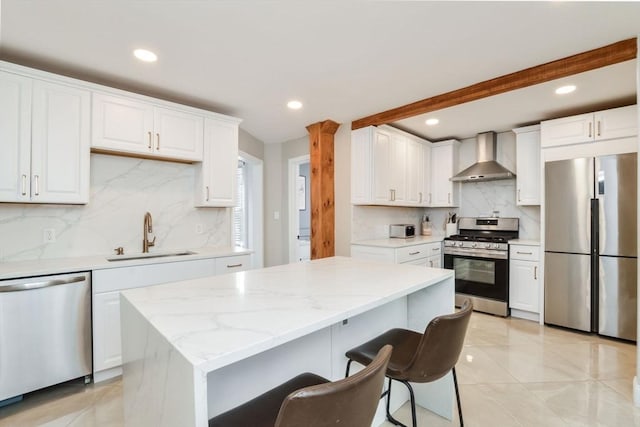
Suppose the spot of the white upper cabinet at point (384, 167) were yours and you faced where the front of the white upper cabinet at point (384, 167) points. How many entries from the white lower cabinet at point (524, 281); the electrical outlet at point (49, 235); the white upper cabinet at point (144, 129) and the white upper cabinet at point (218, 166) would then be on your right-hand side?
3

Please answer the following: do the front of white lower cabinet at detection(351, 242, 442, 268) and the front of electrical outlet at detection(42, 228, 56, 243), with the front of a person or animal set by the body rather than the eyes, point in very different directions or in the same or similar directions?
same or similar directions

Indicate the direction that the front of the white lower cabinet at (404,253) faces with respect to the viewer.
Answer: facing the viewer and to the right of the viewer

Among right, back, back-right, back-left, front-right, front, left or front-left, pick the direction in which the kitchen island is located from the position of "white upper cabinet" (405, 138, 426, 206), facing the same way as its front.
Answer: front-right

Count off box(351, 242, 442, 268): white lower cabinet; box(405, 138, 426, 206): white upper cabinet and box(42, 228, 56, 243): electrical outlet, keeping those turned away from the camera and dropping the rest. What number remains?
0

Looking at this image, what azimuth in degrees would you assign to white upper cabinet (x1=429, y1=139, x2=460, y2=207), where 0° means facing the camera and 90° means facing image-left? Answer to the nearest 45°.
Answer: approximately 45°

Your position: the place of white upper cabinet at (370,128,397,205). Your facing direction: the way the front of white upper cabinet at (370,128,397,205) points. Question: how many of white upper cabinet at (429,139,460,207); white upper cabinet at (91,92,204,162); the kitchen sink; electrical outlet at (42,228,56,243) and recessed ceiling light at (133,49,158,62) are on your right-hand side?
4

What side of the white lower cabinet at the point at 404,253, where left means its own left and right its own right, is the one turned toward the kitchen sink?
right

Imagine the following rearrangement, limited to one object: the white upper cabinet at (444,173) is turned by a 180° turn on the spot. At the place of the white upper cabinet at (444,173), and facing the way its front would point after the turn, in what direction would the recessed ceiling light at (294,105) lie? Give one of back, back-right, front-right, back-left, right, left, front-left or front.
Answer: back

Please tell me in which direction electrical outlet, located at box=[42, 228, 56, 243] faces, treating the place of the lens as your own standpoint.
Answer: facing the viewer

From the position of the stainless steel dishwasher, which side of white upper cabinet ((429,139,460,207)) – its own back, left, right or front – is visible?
front

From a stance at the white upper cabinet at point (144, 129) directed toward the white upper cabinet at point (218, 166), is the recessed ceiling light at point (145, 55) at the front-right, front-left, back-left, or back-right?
back-right
